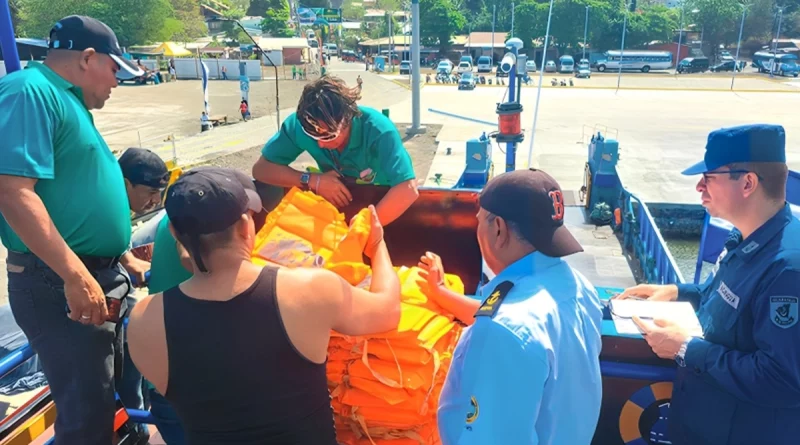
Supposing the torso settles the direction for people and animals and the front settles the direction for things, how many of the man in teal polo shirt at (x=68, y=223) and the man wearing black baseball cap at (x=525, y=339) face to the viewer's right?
1

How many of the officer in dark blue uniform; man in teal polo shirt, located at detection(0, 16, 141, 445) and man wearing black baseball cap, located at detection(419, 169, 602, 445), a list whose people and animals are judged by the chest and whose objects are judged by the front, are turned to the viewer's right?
1

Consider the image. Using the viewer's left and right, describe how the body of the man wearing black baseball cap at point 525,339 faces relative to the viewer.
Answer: facing away from the viewer and to the left of the viewer

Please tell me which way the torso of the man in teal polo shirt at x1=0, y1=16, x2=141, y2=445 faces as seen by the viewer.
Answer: to the viewer's right

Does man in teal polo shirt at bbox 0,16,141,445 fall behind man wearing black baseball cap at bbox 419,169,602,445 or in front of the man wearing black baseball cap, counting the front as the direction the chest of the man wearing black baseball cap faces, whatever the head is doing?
in front

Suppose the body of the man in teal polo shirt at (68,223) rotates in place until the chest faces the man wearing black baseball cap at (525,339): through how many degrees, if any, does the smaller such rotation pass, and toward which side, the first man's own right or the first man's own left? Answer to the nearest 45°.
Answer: approximately 45° to the first man's own right

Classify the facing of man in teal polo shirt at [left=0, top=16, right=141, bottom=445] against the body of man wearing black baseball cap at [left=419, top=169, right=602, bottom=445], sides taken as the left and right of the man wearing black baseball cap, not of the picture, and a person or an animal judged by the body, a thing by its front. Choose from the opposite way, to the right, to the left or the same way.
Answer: to the right

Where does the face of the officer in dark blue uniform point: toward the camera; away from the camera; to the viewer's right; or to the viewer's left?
to the viewer's left

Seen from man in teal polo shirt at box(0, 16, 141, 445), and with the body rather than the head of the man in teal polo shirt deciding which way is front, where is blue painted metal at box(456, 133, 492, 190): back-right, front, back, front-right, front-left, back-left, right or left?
front-left

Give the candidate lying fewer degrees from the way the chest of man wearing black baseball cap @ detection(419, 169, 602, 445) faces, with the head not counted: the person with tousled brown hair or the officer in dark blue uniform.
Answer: the person with tousled brown hair

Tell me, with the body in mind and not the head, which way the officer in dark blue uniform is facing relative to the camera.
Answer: to the viewer's left

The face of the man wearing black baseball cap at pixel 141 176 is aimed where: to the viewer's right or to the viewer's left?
to the viewer's right

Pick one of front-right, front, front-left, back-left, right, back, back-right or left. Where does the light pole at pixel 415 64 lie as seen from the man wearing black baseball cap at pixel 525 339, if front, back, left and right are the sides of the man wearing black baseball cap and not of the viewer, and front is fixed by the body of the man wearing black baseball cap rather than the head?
front-right

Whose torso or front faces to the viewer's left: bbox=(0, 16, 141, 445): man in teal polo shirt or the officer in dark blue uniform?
the officer in dark blue uniform
